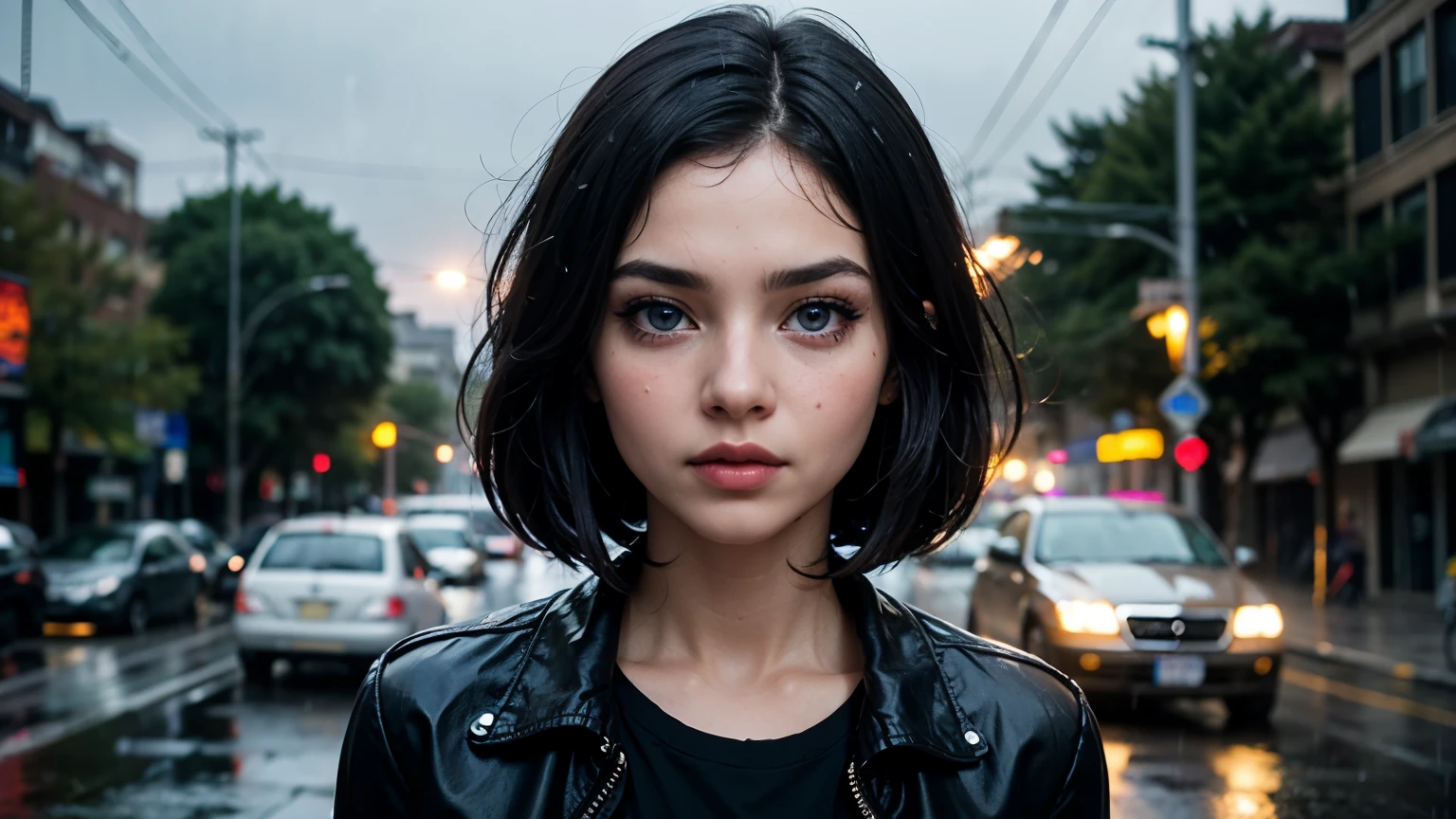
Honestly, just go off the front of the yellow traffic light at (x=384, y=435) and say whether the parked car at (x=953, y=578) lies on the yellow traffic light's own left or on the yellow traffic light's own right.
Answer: on the yellow traffic light's own left

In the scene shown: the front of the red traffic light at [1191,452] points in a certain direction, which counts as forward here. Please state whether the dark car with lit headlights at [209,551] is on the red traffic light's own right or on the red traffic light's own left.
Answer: on the red traffic light's own right

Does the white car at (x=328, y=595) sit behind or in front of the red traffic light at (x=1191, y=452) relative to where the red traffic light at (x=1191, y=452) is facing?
in front

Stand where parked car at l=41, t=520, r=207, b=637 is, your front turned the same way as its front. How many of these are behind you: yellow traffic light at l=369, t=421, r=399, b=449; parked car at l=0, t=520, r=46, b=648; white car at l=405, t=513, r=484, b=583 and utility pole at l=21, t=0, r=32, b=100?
2

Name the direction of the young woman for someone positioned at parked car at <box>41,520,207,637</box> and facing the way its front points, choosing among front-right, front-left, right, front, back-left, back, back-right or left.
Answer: front-left

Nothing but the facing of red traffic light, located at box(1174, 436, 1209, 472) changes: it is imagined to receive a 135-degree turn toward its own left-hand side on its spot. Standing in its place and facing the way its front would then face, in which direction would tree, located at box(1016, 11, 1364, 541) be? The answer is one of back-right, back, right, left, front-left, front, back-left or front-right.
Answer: front-left

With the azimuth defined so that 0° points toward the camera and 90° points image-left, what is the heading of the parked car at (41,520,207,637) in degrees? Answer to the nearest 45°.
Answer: approximately 45°

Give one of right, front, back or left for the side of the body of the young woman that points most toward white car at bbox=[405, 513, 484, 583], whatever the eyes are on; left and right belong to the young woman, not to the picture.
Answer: back

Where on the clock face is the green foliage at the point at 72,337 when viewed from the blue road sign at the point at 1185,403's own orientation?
The green foliage is roughly at 3 o'clock from the blue road sign.

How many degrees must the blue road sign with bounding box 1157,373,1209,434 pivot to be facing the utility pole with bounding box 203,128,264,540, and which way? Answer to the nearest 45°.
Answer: approximately 135° to its right
